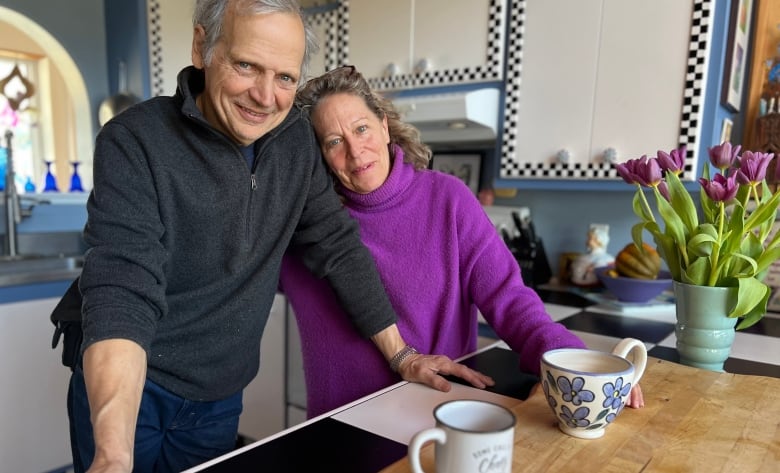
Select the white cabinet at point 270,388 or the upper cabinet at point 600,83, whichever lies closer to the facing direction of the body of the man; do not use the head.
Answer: the upper cabinet

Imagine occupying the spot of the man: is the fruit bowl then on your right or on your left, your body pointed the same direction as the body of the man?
on your left

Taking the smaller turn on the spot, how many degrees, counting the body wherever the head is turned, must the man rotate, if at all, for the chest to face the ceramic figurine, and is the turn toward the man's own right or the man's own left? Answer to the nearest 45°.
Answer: approximately 90° to the man's own left

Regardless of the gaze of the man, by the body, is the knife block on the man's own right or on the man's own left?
on the man's own left

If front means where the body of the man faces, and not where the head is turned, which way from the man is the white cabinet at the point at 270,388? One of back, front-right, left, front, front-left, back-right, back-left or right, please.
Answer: back-left

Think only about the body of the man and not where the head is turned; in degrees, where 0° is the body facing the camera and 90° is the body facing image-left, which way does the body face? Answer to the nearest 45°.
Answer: approximately 315°

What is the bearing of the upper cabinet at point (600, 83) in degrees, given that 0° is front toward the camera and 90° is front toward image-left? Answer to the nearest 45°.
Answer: approximately 0°

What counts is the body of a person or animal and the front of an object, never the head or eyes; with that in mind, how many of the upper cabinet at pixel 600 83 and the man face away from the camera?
0

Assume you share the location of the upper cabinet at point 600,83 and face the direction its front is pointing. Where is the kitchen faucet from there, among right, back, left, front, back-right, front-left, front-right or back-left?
right

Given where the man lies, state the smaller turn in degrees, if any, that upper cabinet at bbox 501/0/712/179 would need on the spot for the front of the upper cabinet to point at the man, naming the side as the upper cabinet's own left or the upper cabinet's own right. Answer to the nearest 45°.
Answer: approximately 45° to the upper cabinet's own right
